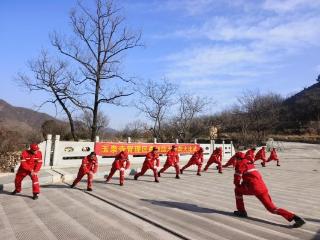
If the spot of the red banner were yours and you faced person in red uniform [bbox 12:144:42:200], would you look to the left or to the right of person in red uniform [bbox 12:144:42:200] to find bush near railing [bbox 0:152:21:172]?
right

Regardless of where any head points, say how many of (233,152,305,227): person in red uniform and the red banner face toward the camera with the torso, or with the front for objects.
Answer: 1

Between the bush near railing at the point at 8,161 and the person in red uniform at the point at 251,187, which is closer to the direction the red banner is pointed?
the person in red uniform

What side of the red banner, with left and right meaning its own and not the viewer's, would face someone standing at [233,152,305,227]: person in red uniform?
front

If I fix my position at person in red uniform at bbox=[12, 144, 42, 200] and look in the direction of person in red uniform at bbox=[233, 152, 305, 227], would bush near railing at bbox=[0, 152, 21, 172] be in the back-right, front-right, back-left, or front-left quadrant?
back-left

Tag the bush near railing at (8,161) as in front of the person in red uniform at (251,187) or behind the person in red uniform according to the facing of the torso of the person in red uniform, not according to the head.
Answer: in front

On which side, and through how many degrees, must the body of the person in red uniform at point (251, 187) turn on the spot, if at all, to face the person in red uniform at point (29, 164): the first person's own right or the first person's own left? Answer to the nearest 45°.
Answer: approximately 45° to the first person's own left

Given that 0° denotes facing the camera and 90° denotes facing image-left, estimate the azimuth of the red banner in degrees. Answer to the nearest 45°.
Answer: approximately 0°

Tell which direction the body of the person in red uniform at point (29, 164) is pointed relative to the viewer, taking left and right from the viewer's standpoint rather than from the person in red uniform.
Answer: facing the viewer and to the right of the viewer

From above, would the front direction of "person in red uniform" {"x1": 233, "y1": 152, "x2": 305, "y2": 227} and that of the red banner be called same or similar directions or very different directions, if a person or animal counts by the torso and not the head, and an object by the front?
very different directions

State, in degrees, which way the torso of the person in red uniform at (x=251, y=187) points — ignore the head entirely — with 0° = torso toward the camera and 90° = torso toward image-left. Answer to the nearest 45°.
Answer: approximately 135°
